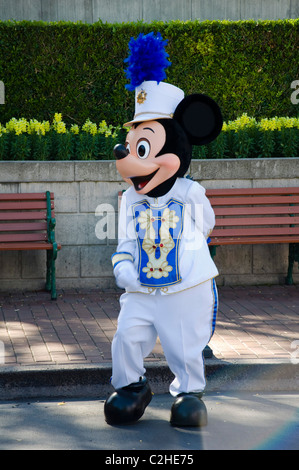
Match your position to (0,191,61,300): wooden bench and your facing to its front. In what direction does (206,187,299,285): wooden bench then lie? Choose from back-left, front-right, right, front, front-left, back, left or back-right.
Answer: left

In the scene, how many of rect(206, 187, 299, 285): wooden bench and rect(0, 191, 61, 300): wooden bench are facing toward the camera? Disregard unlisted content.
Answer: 2

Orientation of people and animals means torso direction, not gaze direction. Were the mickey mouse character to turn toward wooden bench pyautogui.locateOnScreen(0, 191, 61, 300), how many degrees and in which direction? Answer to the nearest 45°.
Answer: approximately 90° to its right

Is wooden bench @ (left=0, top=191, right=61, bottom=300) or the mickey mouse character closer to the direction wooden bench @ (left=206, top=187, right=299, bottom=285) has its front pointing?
the mickey mouse character

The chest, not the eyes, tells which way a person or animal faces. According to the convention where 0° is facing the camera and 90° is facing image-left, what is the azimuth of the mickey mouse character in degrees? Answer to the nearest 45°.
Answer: approximately 45°

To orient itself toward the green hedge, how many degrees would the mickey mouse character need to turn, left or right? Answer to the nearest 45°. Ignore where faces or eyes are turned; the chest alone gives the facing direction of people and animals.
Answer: approximately 135° to its right

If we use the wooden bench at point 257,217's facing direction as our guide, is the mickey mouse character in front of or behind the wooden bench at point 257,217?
in front

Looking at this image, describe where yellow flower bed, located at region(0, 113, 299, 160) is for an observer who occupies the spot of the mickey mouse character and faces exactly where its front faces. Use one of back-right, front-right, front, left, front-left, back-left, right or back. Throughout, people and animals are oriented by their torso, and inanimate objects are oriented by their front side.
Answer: back-right

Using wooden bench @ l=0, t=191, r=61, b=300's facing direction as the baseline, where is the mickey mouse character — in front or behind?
in front
